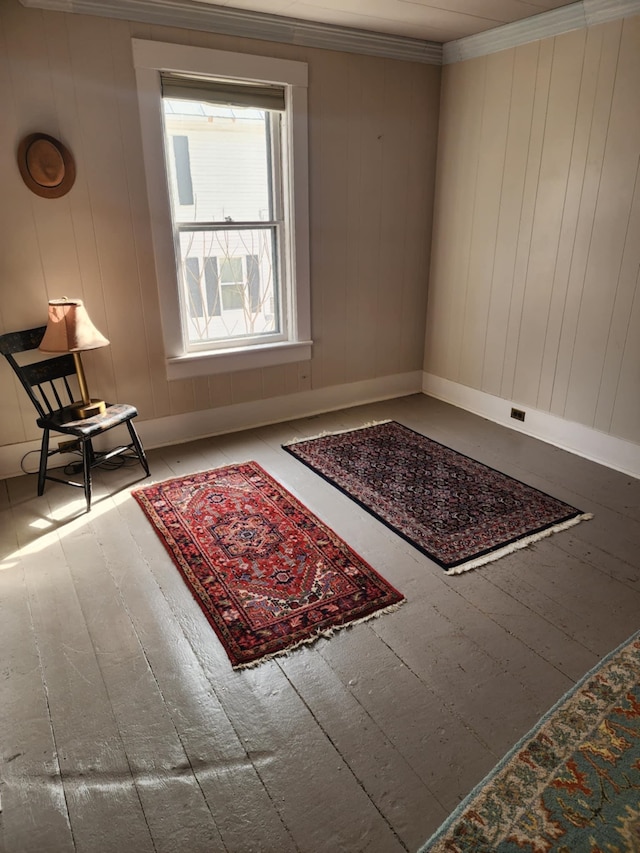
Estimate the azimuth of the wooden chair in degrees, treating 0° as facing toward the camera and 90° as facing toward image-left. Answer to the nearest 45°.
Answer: approximately 315°

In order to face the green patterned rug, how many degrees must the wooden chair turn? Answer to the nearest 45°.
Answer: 0° — it already faces it

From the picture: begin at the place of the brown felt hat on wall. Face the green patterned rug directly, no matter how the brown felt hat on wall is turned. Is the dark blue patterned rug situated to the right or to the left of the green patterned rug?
left

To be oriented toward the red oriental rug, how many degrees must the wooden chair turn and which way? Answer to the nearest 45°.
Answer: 0° — it already faces it

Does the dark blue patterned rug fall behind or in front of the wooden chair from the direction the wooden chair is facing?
in front
